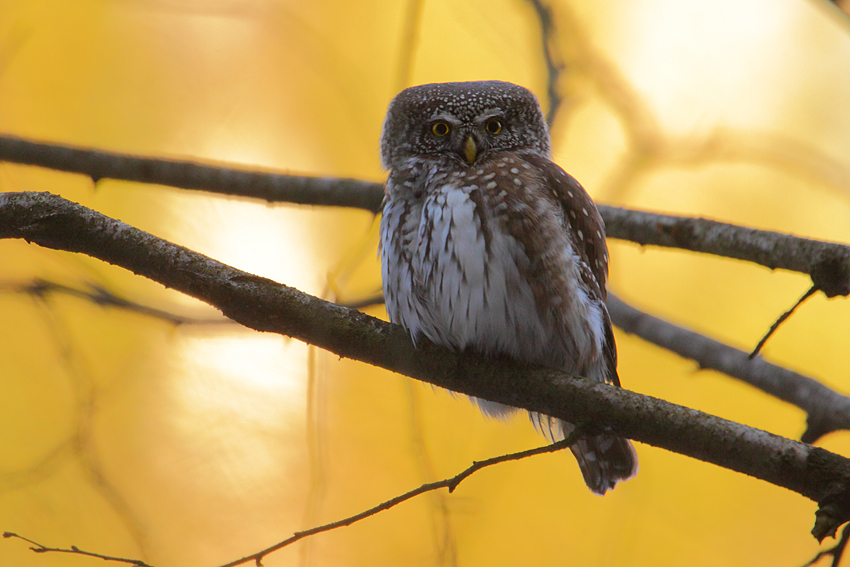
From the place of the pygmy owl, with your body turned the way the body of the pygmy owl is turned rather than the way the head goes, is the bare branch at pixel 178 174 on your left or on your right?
on your right

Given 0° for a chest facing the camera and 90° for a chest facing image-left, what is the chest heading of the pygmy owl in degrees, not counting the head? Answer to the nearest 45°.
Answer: approximately 45°
